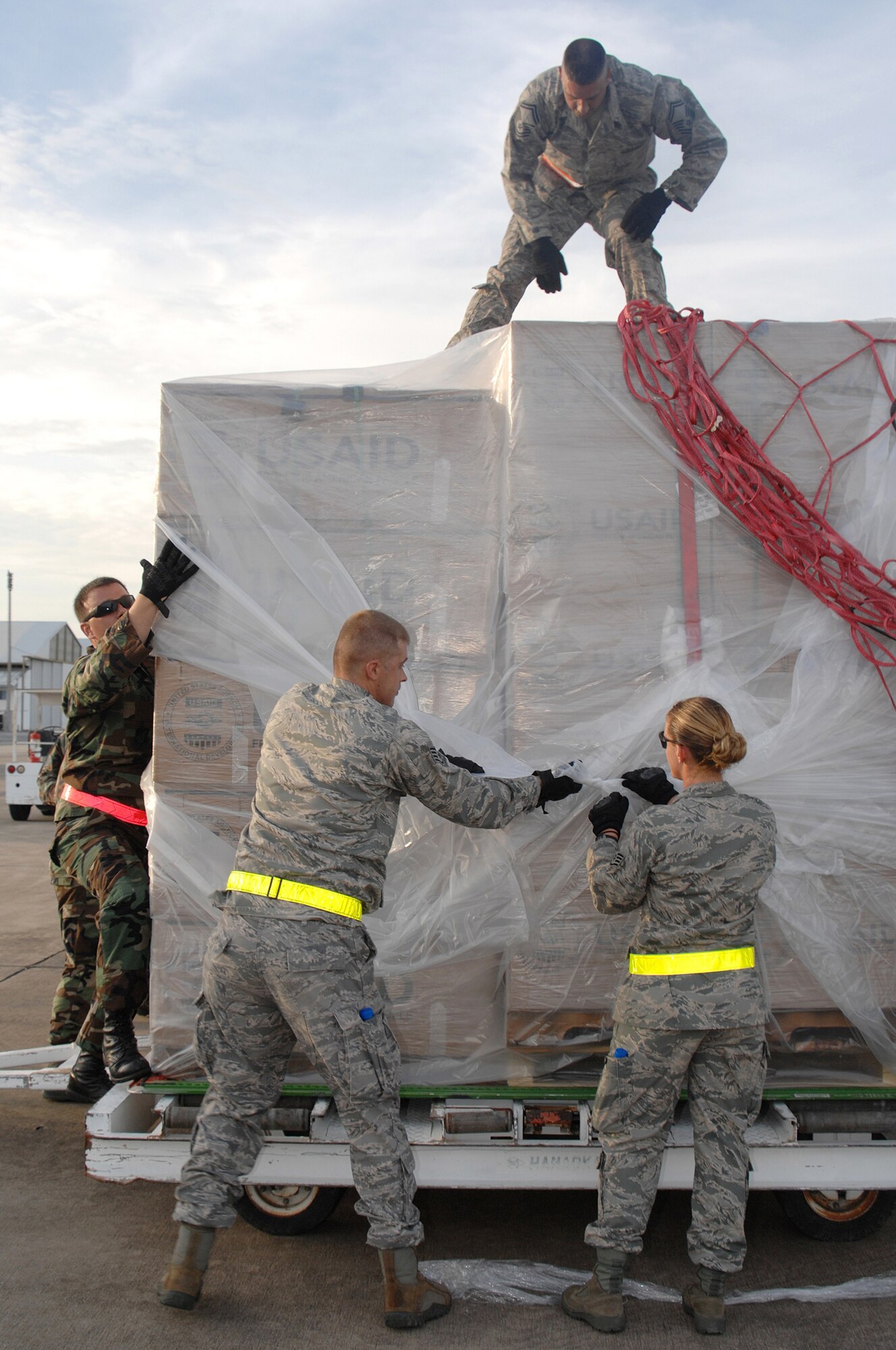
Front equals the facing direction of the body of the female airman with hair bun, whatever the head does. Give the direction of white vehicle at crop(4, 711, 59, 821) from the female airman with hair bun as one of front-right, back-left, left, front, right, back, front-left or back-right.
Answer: front

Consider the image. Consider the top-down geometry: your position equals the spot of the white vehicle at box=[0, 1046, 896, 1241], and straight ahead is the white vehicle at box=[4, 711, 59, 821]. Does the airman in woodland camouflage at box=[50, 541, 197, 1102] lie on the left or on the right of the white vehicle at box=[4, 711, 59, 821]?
left

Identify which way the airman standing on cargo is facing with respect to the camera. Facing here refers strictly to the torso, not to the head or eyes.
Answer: toward the camera

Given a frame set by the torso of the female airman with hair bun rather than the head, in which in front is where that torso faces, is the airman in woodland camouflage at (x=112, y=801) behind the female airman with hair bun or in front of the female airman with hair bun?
in front

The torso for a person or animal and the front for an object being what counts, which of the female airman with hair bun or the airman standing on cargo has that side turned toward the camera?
the airman standing on cargo

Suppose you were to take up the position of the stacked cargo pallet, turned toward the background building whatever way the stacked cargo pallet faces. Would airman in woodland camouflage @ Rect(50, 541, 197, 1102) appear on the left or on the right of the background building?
left

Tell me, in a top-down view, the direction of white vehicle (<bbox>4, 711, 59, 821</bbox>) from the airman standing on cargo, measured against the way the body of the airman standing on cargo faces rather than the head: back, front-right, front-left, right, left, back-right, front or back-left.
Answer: back-right

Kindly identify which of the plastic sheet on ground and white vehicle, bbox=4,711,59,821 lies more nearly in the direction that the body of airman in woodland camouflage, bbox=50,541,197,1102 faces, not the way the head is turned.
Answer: the plastic sheet on ground

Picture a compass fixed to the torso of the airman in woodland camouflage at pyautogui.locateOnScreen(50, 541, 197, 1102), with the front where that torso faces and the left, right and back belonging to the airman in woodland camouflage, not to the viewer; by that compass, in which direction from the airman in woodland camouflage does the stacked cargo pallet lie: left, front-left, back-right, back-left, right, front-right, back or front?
front

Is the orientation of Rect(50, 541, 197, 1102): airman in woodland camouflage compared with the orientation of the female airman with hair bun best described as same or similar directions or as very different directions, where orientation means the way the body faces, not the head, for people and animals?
very different directions

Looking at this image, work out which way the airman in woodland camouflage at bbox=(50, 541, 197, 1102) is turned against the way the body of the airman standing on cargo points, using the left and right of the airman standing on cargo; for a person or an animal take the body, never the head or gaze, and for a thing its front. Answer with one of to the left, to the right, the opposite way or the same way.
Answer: to the left

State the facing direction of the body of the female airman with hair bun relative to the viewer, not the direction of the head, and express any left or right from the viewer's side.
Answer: facing away from the viewer and to the left of the viewer

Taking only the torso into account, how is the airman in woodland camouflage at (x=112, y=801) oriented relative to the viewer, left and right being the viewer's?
facing the viewer and to the right of the viewer

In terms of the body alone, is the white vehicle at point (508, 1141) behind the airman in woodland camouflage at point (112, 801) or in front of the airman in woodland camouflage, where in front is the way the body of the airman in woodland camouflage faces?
in front

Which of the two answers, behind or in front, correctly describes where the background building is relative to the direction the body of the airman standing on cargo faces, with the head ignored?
behind

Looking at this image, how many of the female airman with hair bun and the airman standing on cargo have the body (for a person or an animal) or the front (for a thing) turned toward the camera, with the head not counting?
1
